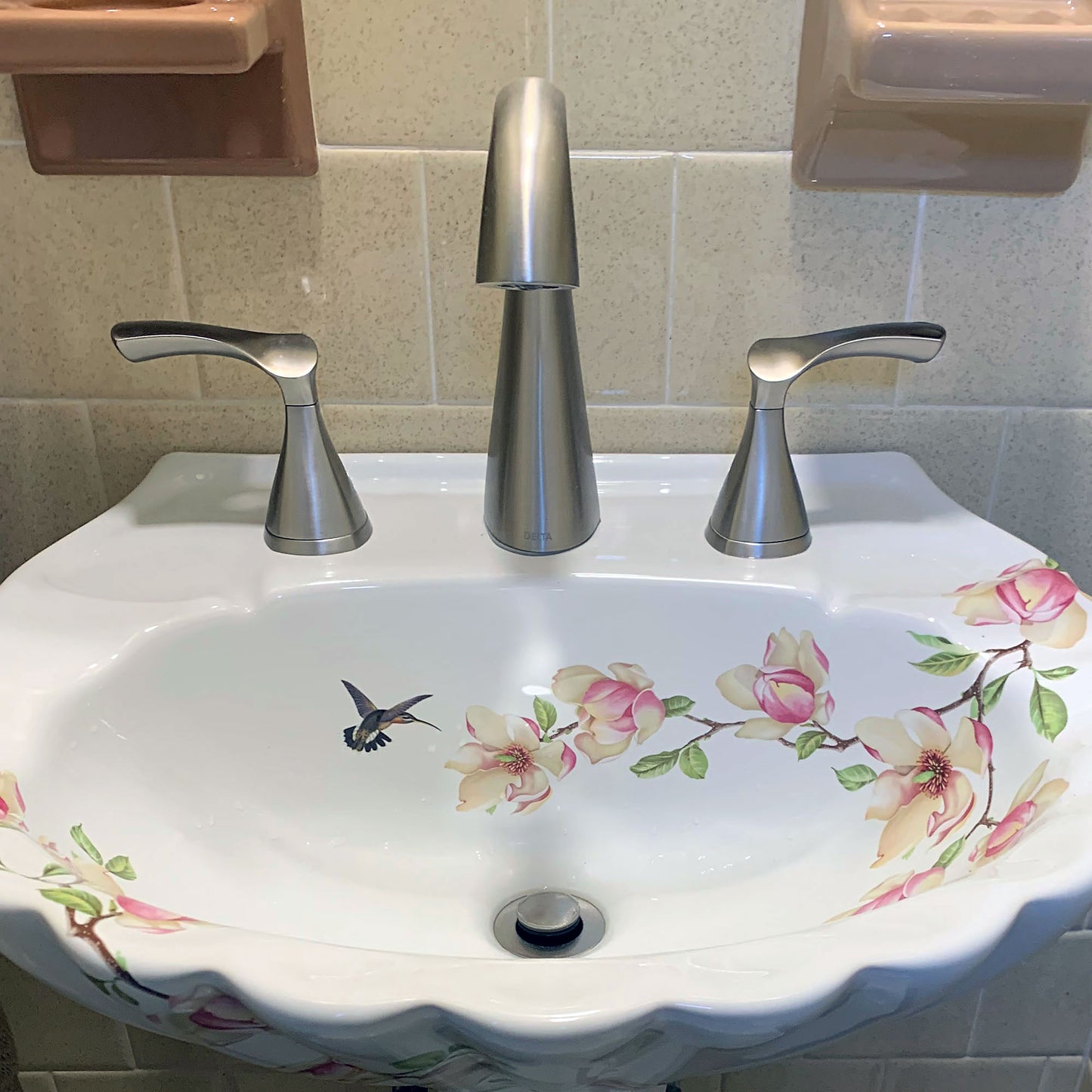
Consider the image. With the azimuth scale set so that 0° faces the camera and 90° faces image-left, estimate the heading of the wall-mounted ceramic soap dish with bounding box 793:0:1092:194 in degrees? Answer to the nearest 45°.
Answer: approximately 0°

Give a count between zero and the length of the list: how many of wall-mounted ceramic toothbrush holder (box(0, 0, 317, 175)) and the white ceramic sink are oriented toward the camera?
2

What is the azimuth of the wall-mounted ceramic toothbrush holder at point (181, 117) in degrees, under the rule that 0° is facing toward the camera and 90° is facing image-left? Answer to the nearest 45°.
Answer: approximately 0°

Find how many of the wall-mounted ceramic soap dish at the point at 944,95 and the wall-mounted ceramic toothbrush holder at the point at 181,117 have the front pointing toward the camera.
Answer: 2
